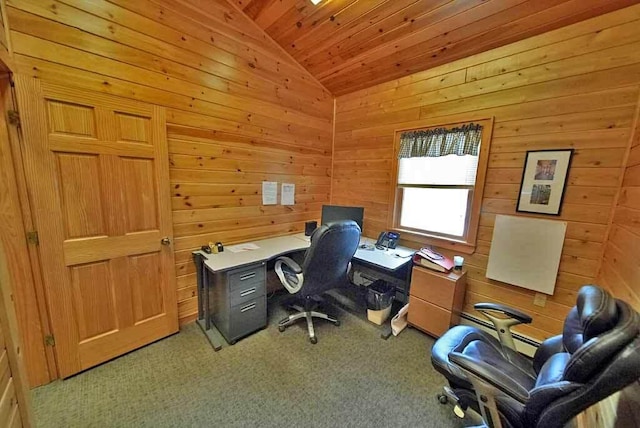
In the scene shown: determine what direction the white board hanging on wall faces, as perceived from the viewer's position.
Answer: facing the viewer and to the left of the viewer

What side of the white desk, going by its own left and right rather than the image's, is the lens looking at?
front

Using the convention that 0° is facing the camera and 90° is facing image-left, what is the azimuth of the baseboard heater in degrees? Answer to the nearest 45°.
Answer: approximately 45°

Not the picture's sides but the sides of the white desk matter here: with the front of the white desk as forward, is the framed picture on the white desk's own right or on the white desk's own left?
on the white desk's own left

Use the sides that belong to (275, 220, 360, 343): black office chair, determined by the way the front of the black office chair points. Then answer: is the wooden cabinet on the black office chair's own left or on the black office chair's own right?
on the black office chair's own right

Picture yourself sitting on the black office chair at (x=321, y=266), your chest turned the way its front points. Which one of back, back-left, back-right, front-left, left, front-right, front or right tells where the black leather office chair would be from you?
back

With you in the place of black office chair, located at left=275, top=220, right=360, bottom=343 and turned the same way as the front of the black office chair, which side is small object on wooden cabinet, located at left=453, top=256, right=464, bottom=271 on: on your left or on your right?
on your right

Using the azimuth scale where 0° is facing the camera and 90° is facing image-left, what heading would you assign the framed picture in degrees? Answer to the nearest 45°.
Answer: approximately 45°

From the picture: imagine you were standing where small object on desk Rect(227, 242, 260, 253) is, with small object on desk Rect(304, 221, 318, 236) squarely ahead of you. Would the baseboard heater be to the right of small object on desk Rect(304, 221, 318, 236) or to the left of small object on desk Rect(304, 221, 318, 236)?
right

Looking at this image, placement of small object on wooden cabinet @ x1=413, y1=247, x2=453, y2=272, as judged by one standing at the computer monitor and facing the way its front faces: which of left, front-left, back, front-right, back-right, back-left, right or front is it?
front-left

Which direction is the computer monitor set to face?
toward the camera

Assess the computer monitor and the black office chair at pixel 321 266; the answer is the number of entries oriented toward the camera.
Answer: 1

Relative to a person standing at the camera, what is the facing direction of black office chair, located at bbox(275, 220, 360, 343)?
facing away from the viewer and to the left of the viewer

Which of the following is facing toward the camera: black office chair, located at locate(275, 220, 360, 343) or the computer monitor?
the computer monitor

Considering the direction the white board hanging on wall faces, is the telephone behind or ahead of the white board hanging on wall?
ahead

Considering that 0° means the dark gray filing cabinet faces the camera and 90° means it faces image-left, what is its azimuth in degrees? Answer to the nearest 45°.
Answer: approximately 315°

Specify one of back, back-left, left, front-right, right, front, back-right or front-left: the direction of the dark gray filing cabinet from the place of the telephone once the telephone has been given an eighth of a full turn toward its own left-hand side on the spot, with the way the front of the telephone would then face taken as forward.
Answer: front-right
